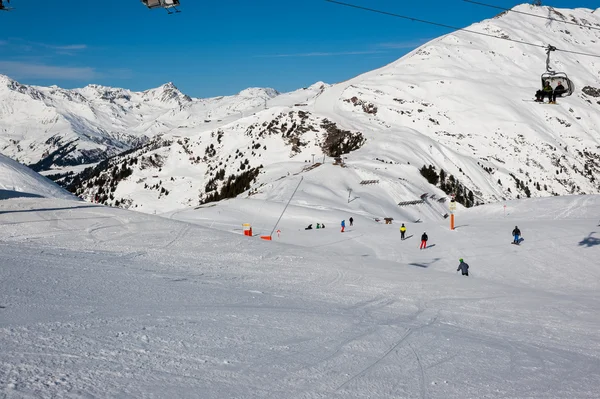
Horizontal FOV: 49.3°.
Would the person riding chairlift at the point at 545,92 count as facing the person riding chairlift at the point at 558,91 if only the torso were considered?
no

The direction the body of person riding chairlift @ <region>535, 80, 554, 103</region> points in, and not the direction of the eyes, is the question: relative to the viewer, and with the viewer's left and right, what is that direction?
facing the viewer and to the left of the viewer

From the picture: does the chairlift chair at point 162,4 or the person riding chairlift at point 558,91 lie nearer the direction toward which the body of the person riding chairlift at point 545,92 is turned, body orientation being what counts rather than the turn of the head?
the chairlift chair

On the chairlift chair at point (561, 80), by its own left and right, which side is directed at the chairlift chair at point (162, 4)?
front

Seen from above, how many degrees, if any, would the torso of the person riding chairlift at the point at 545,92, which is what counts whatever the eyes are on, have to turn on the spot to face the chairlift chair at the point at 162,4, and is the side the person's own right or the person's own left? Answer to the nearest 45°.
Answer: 0° — they already face it

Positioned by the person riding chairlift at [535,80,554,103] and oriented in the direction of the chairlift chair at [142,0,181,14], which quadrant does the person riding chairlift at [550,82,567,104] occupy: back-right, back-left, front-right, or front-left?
back-left
